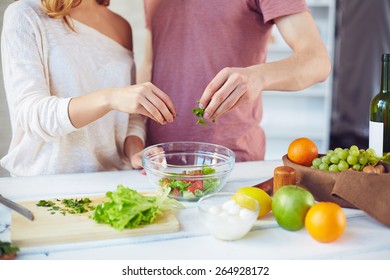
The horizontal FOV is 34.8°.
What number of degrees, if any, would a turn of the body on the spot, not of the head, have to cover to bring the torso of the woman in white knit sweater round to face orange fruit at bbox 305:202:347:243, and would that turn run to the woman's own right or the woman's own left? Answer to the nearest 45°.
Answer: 0° — they already face it

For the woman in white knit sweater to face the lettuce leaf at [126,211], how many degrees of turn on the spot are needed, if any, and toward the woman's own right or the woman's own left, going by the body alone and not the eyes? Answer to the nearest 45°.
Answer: approximately 45° to the woman's own right

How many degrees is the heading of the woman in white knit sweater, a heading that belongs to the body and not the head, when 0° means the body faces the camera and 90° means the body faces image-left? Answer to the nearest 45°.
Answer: approximately 315°
